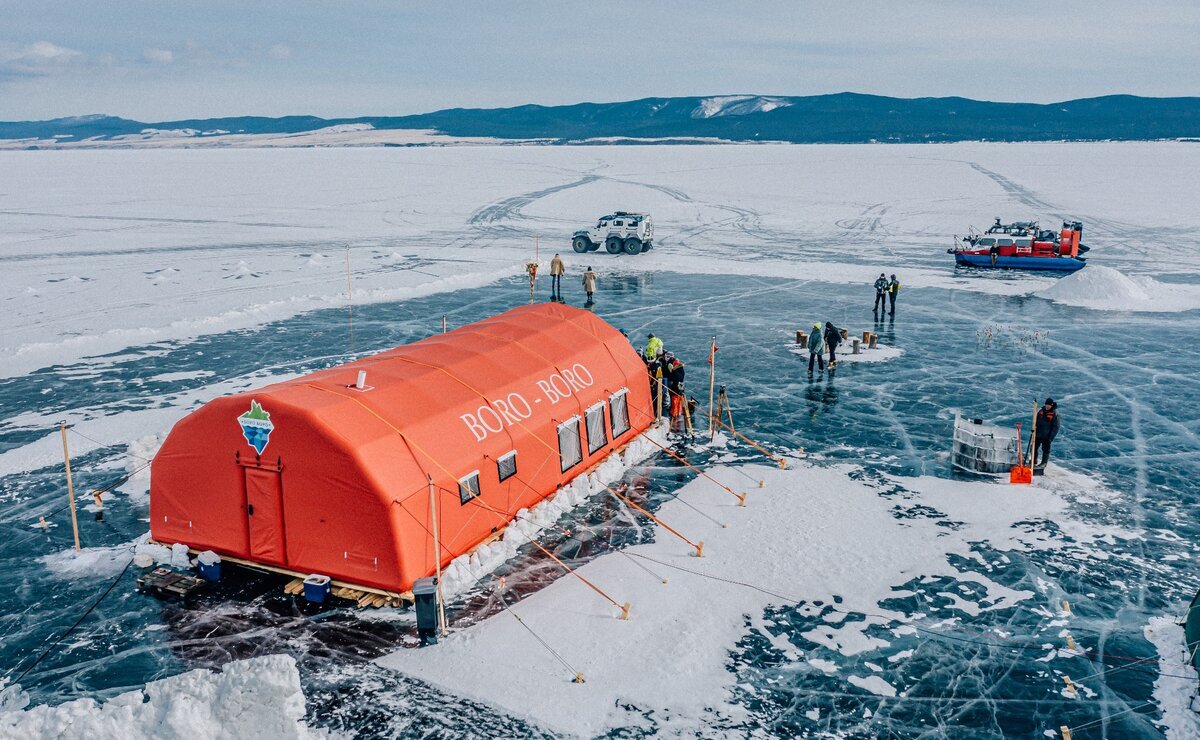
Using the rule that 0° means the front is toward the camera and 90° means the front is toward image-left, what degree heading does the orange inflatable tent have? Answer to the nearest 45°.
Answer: approximately 45°

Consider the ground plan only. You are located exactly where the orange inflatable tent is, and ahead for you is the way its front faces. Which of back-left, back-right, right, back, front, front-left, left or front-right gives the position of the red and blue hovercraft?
back

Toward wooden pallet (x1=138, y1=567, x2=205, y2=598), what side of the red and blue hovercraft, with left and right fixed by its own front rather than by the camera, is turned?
left

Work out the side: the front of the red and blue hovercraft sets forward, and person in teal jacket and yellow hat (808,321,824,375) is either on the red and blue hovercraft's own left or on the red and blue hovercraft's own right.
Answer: on the red and blue hovercraft's own left

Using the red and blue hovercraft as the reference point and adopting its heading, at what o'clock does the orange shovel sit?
The orange shovel is roughly at 9 o'clock from the red and blue hovercraft.

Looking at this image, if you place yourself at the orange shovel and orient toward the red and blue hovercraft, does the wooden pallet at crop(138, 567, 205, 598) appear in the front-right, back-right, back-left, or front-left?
back-left

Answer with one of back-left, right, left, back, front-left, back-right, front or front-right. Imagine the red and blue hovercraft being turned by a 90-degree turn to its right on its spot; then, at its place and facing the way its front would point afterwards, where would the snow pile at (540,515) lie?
back

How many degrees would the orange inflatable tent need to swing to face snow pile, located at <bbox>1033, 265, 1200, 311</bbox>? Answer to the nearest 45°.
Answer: approximately 180°

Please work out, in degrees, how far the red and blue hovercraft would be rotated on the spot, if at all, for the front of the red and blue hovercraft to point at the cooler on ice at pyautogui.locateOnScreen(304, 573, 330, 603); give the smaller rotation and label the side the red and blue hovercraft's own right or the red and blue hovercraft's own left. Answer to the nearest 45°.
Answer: approximately 90° to the red and blue hovercraft's own left

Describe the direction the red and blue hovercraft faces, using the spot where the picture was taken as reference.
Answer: facing to the left of the viewer

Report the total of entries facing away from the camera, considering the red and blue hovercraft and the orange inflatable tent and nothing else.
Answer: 0

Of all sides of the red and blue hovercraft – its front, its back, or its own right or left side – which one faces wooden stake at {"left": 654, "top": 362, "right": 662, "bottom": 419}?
left

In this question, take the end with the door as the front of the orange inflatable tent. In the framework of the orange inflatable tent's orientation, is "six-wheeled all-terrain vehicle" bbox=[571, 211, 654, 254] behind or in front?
behind
